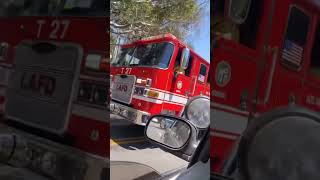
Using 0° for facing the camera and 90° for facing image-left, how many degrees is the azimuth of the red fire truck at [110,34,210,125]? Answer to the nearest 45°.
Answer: approximately 45°
